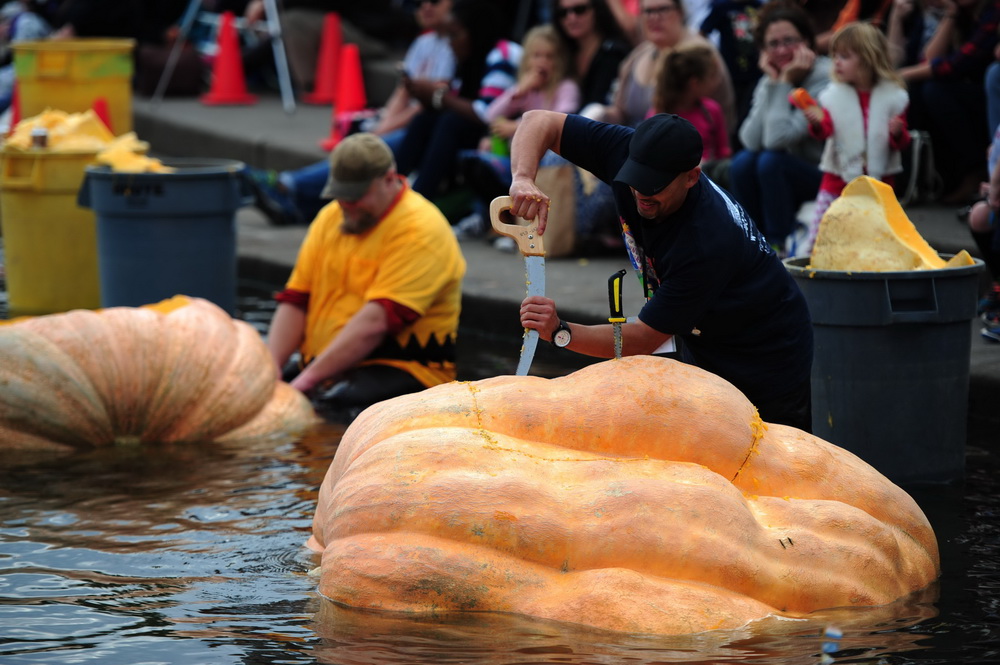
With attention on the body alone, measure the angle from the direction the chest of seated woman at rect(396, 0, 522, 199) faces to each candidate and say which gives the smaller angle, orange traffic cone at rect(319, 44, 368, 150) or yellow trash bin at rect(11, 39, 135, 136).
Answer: the yellow trash bin

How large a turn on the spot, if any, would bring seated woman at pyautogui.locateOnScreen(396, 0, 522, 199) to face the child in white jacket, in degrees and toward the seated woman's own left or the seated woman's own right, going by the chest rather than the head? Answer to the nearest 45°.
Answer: approximately 90° to the seated woman's own left

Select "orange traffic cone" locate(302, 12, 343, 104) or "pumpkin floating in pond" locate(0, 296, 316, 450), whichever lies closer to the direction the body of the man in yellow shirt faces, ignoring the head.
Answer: the pumpkin floating in pond

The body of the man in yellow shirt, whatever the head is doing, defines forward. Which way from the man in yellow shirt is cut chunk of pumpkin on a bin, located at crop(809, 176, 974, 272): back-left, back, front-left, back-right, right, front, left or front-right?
left

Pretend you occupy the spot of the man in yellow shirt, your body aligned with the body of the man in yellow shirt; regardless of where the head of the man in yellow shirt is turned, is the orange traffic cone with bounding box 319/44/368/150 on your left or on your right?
on your right

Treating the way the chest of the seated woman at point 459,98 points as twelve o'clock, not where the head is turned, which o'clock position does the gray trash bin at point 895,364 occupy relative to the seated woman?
The gray trash bin is roughly at 10 o'clock from the seated woman.

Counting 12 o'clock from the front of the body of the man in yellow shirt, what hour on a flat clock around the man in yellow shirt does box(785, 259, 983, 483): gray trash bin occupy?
The gray trash bin is roughly at 9 o'clock from the man in yellow shirt.

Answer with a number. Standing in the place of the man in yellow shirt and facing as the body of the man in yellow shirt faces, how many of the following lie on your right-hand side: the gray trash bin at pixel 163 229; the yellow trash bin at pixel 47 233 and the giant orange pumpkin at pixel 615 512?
2

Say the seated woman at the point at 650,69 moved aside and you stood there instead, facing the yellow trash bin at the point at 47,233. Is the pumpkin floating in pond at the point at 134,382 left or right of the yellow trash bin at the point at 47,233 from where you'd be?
left
